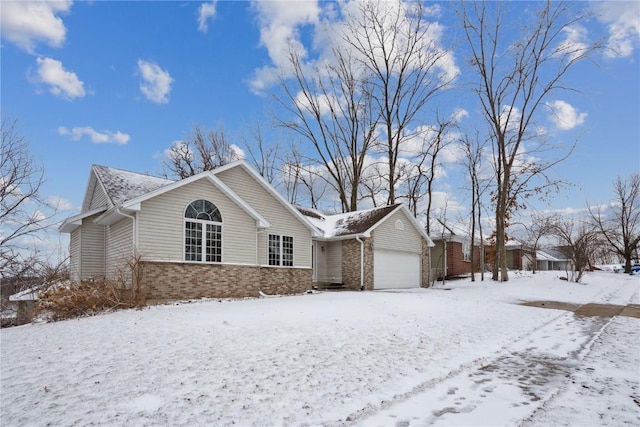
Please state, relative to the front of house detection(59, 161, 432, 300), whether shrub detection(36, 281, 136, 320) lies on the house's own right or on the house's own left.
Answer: on the house's own right

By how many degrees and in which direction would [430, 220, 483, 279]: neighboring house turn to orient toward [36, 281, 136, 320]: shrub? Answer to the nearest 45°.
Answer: approximately 45° to its right

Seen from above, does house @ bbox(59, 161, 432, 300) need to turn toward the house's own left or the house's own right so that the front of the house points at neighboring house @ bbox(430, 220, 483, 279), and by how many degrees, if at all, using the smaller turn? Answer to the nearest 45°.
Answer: approximately 90° to the house's own left

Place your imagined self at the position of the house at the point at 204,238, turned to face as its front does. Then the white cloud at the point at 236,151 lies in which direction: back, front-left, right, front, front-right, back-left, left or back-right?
back-left

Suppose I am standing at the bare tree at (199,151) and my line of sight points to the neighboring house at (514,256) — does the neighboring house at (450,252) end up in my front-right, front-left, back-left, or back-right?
front-right

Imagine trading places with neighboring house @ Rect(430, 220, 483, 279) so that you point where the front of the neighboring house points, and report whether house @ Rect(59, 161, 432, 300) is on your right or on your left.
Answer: on your right

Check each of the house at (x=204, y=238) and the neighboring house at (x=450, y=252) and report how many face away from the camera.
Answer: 0

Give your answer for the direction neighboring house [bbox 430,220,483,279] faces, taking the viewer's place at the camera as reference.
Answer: facing the viewer and to the right of the viewer
